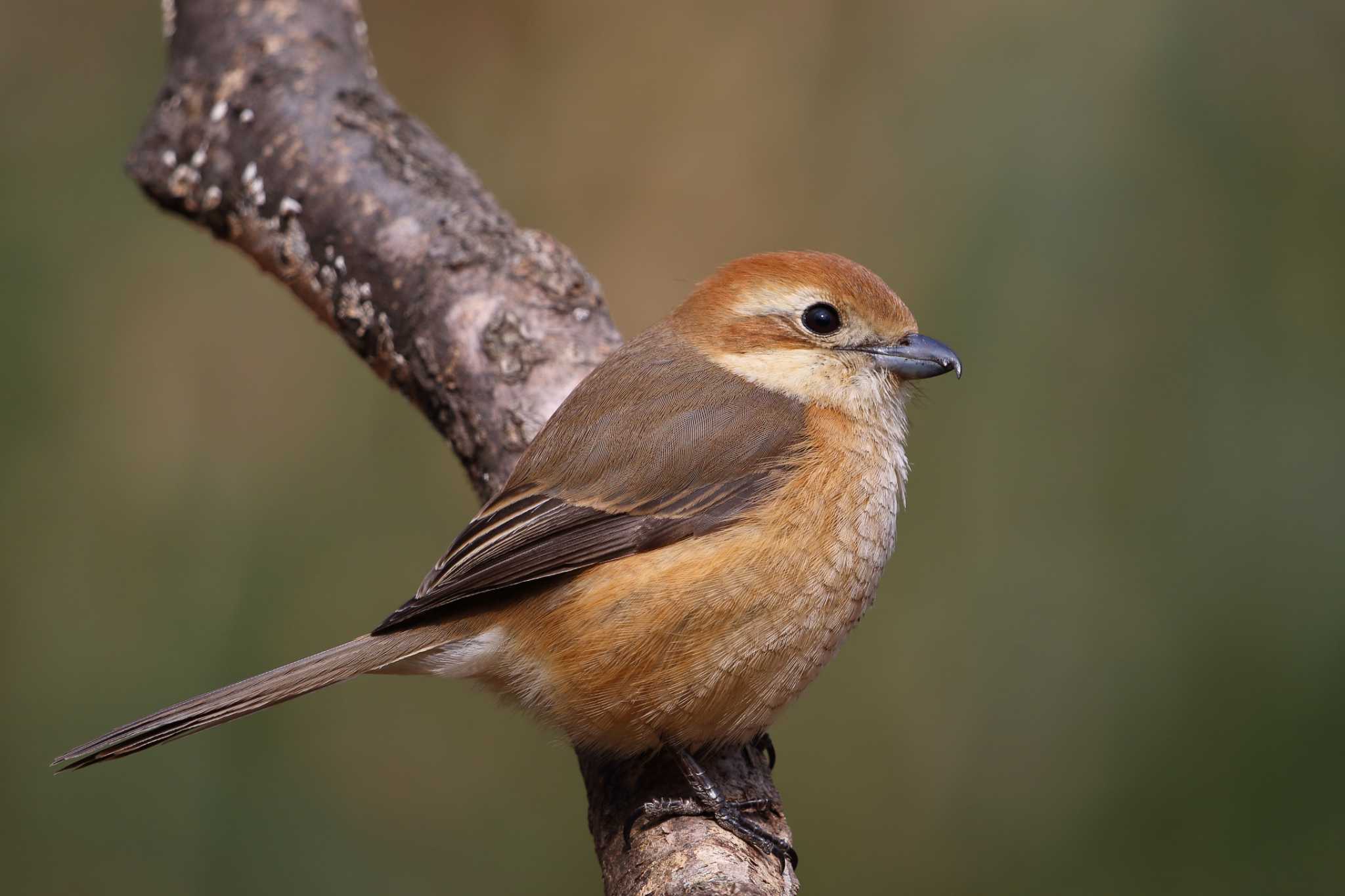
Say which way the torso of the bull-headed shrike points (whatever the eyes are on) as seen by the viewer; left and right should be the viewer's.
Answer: facing to the right of the viewer
